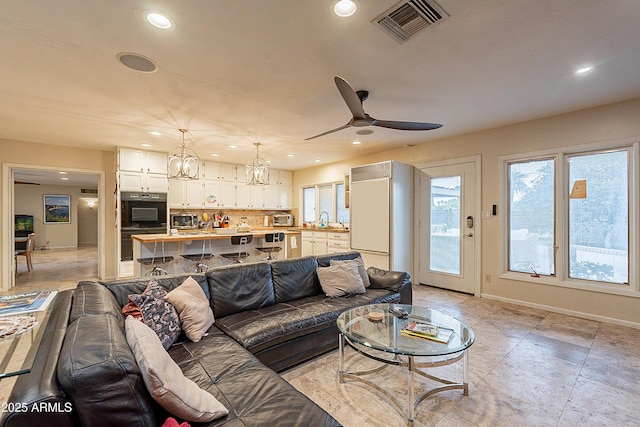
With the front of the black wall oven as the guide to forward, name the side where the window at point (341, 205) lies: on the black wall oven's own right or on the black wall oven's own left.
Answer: on the black wall oven's own left

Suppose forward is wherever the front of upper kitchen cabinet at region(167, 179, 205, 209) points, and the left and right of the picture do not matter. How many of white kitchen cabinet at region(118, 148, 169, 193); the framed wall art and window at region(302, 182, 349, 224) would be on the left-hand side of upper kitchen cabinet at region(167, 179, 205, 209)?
1

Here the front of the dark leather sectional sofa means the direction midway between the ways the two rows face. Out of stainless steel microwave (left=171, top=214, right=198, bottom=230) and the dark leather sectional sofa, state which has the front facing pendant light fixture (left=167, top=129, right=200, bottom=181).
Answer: the stainless steel microwave

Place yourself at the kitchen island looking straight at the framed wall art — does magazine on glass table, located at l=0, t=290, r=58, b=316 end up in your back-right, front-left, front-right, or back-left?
back-left

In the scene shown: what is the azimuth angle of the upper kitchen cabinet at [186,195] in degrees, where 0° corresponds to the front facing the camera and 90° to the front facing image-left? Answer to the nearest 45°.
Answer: approximately 0°

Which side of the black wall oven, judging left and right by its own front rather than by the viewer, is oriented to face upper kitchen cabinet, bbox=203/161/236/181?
left

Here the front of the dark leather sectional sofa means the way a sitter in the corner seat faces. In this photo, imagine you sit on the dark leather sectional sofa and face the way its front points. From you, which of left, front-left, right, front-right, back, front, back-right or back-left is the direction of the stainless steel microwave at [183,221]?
back-left

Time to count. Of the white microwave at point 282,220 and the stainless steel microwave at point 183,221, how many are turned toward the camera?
2

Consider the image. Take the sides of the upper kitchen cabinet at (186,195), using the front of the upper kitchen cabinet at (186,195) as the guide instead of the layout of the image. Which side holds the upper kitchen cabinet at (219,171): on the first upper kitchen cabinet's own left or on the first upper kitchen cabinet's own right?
on the first upper kitchen cabinet's own left
